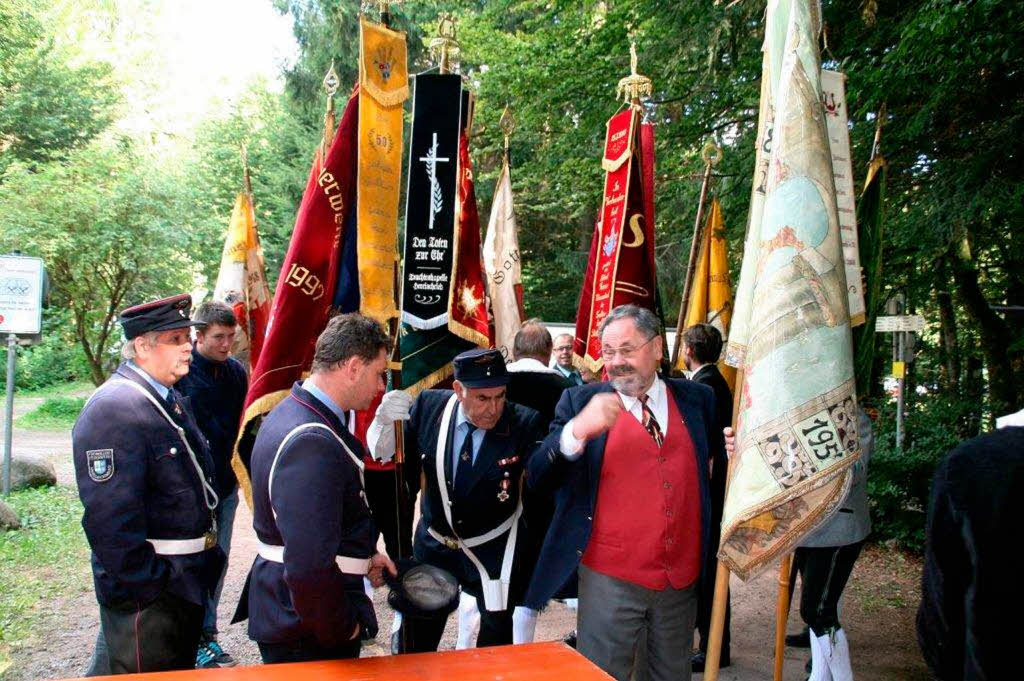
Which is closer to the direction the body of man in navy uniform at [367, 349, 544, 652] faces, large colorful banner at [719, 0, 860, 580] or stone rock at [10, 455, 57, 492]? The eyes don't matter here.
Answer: the large colorful banner

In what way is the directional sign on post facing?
toward the camera

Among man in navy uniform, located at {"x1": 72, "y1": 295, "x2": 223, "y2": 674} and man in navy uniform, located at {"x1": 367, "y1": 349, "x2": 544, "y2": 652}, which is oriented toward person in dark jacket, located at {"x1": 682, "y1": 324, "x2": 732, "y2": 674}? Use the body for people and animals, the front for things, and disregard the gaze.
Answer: man in navy uniform, located at {"x1": 72, "y1": 295, "x2": 223, "y2": 674}

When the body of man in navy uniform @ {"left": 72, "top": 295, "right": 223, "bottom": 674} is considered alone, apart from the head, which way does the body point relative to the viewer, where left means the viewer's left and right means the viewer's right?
facing to the right of the viewer

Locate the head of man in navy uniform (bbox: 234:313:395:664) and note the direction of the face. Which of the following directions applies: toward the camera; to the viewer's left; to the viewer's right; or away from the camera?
to the viewer's right

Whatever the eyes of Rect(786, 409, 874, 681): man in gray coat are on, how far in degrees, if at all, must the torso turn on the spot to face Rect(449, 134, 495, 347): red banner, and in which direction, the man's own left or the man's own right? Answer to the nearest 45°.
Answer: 0° — they already face it

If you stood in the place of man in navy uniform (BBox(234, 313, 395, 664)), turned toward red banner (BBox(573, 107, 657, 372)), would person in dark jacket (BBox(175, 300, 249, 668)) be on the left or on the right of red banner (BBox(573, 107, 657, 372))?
left

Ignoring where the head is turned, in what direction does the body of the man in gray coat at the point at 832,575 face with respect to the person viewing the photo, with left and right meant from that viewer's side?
facing to the left of the viewer

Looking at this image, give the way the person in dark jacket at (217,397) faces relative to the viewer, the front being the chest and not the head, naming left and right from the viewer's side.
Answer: facing the viewer and to the right of the viewer

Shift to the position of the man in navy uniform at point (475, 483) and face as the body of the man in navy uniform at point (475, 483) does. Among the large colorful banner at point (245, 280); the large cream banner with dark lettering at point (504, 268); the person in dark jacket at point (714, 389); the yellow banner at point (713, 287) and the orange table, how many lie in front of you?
1

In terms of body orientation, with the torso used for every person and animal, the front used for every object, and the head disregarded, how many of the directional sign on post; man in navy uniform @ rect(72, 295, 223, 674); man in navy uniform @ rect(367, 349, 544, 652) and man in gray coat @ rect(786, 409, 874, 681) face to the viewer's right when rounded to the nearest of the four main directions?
1

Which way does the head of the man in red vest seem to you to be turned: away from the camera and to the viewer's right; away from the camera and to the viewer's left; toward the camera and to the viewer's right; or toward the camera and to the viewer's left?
toward the camera and to the viewer's left

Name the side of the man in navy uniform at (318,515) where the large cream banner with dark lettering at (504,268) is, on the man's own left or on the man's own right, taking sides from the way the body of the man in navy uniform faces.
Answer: on the man's own left

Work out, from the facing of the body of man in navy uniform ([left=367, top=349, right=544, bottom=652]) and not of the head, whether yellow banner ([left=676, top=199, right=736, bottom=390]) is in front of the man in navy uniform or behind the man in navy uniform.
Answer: behind

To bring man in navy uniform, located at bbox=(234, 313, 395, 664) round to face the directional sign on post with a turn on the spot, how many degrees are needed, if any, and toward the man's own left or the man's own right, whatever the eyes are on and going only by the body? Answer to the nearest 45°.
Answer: approximately 45° to the man's own left

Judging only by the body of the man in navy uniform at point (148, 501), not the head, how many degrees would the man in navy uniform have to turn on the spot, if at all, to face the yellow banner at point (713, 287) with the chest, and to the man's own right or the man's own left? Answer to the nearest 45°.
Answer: approximately 45° to the man's own left

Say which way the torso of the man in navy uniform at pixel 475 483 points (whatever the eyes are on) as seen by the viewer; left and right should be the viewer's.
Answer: facing the viewer

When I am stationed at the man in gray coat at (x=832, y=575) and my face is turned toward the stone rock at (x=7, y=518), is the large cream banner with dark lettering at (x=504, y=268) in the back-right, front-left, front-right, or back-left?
front-right

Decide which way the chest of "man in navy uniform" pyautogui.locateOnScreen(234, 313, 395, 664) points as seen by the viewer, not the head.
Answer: to the viewer's right
